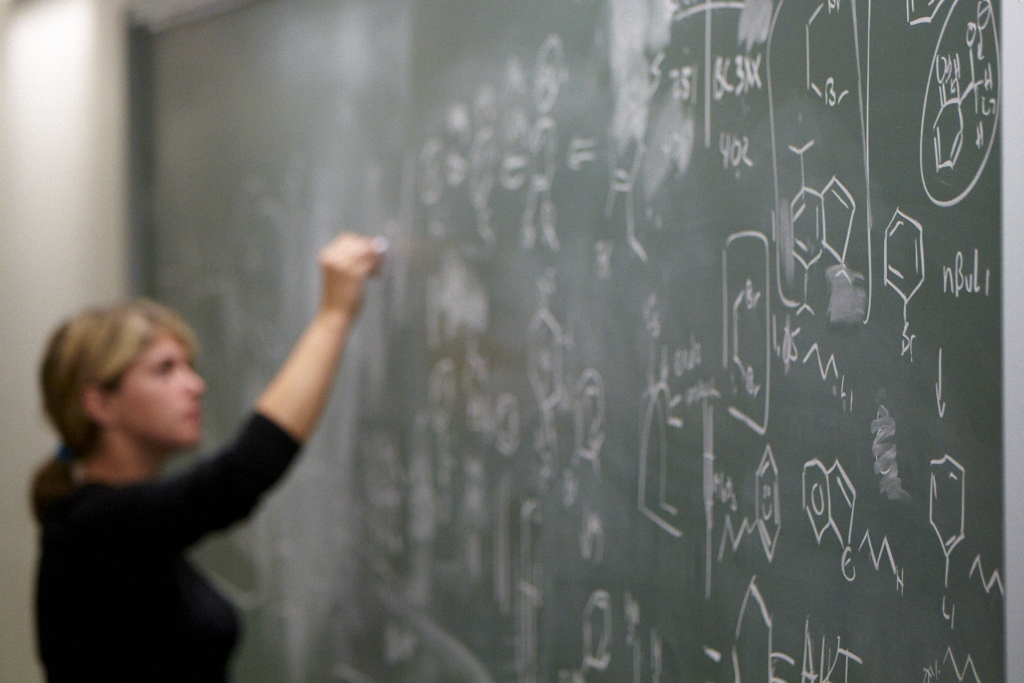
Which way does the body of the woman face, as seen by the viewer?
to the viewer's right

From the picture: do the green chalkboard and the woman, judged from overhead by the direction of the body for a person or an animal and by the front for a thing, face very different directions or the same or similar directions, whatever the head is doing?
very different directions

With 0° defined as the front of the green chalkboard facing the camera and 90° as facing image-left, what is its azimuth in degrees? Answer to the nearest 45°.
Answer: approximately 45°

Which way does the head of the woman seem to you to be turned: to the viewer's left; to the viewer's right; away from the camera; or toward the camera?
to the viewer's right
